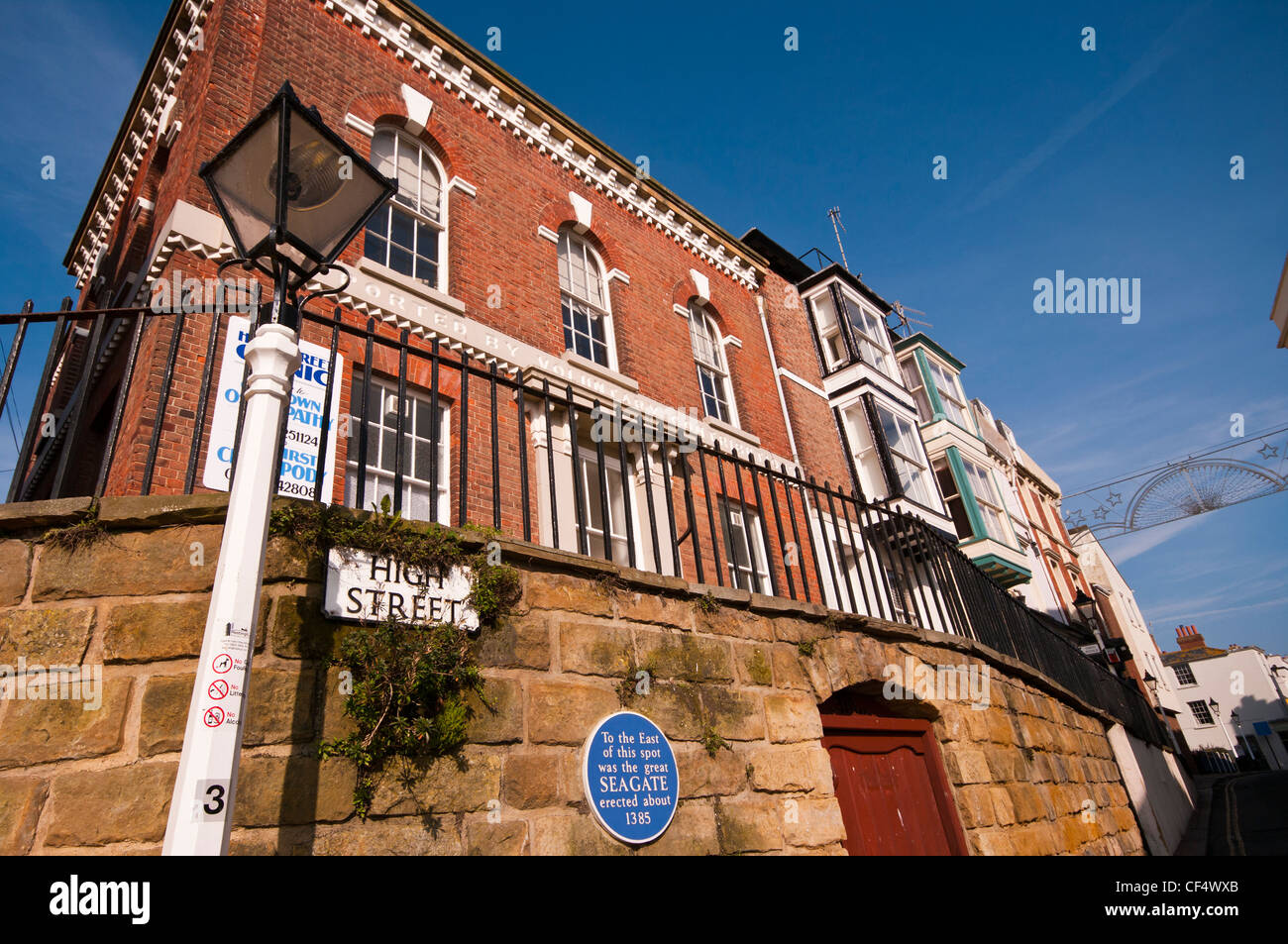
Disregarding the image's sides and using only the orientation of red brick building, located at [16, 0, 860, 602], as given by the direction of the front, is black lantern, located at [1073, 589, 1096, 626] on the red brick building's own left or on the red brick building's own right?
on the red brick building's own left

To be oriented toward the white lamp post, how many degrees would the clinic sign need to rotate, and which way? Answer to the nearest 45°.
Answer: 0° — it already faces it

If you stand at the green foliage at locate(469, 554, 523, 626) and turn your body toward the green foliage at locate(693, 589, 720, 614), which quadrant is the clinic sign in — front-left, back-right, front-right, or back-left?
back-left

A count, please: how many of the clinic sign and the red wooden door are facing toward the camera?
2

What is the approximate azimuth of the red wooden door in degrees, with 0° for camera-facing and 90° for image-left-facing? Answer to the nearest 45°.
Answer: approximately 0°

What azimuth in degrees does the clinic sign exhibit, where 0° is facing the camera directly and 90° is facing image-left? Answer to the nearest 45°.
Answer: approximately 0°

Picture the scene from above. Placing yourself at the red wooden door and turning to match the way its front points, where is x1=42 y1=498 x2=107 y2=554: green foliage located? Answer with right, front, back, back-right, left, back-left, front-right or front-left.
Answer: front-right

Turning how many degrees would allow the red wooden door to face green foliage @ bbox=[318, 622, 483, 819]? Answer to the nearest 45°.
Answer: approximately 45° to its right

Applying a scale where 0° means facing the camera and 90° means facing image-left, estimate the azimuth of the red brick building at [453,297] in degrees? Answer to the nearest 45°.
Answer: approximately 315°
